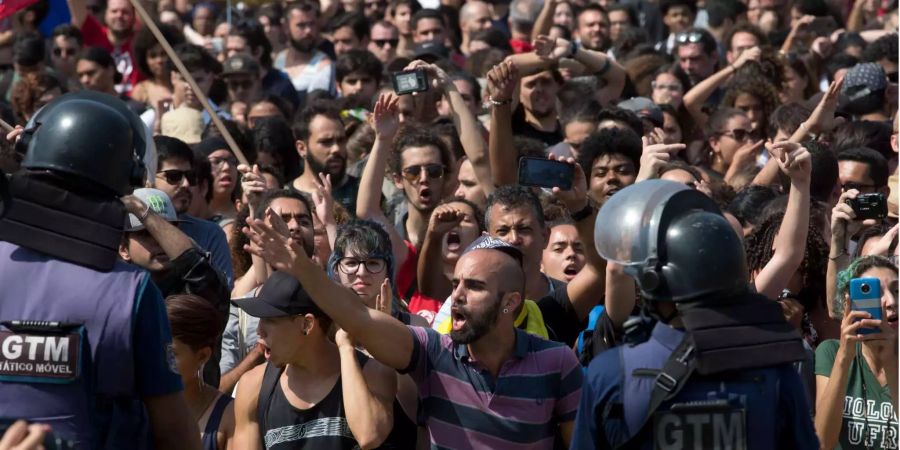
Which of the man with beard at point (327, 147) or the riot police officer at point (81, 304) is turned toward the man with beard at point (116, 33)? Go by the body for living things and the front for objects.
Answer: the riot police officer

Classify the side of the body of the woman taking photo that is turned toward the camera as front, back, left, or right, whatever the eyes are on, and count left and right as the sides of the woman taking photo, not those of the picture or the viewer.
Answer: front

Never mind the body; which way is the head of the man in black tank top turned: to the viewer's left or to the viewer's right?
to the viewer's left

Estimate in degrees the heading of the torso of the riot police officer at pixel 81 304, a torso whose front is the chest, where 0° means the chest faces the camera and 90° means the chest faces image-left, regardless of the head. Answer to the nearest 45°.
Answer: approximately 180°

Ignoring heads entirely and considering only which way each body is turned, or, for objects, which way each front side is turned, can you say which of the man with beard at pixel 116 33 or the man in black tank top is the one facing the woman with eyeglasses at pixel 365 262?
the man with beard

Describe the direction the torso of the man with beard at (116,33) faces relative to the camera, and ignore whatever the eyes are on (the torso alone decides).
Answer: toward the camera

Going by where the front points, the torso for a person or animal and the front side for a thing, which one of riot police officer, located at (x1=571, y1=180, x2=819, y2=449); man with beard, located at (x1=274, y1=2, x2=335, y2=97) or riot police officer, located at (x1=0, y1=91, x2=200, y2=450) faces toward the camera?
the man with beard

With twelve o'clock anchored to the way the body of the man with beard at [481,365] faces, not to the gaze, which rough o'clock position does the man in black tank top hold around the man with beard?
The man in black tank top is roughly at 2 o'clock from the man with beard.

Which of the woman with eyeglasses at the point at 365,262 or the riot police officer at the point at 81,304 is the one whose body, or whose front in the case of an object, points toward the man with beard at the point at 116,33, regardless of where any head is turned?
the riot police officer

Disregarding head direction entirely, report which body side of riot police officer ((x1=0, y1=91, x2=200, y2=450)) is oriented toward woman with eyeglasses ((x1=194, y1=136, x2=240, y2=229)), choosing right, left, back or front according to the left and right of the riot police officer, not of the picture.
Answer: front

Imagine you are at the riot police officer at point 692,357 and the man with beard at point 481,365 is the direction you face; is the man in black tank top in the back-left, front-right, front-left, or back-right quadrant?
front-left

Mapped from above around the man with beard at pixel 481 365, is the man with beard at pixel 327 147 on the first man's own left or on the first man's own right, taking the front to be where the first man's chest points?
on the first man's own right

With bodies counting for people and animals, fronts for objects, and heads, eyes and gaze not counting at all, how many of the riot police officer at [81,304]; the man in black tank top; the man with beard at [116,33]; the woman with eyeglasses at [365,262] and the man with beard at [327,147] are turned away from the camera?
1

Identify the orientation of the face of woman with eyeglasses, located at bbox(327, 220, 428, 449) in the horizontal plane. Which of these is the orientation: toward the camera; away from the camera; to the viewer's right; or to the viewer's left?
toward the camera

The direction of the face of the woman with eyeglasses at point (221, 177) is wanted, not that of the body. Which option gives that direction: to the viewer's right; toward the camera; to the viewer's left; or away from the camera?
toward the camera

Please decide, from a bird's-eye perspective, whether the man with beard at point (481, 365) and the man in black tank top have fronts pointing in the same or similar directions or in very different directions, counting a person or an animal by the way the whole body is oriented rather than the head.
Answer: same or similar directions

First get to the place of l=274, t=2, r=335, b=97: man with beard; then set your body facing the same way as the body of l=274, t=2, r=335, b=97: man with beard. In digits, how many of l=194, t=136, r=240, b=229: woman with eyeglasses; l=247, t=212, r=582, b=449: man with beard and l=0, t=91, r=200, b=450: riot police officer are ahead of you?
3

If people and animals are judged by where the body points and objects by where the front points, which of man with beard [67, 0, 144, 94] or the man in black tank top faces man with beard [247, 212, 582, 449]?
man with beard [67, 0, 144, 94]

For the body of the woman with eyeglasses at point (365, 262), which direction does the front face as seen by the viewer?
toward the camera

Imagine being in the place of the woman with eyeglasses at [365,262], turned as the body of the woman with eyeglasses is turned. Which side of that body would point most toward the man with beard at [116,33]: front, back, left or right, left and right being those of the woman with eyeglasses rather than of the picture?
back

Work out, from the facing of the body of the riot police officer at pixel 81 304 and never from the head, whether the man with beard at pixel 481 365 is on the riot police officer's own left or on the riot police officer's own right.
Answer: on the riot police officer's own right
